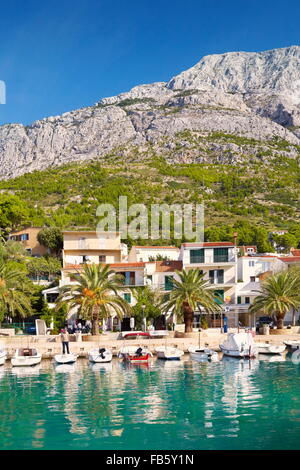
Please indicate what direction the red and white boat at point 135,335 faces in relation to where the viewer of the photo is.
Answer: facing to the left of the viewer

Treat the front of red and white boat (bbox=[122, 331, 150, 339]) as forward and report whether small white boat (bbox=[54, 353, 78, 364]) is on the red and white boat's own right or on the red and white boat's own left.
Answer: on the red and white boat's own left

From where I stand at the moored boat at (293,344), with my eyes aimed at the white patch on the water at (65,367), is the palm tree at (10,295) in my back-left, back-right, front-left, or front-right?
front-right

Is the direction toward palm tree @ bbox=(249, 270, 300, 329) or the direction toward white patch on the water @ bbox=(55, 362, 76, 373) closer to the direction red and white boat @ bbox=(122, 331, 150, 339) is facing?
the white patch on the water

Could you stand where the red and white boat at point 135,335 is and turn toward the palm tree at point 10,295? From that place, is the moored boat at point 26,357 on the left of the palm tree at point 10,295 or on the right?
left
